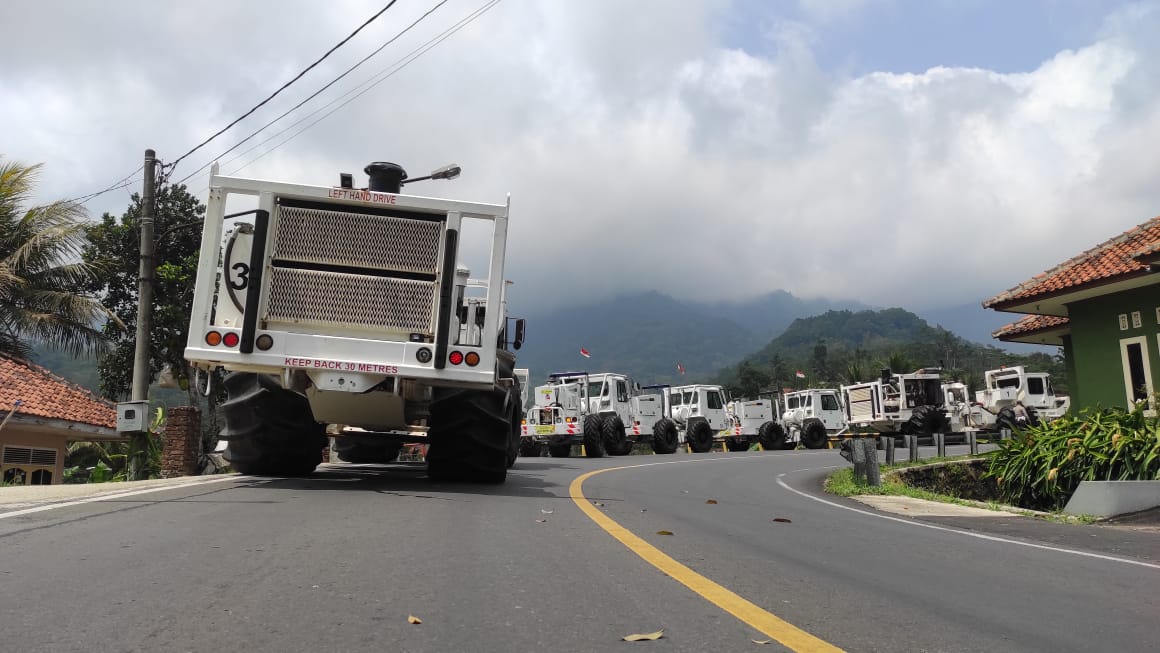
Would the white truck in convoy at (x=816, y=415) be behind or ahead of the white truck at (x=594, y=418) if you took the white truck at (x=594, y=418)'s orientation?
ahead

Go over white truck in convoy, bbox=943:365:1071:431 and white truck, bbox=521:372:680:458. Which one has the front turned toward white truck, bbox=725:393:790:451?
white truck, bbox=521:372:680:458

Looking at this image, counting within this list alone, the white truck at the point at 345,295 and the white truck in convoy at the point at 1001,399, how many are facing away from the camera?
1

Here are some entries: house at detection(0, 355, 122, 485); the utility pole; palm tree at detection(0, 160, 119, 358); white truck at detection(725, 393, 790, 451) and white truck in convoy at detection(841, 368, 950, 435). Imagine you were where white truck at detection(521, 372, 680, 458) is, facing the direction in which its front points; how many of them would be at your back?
3

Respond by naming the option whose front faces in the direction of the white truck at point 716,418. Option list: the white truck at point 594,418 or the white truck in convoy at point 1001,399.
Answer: the white truck at point 594,418

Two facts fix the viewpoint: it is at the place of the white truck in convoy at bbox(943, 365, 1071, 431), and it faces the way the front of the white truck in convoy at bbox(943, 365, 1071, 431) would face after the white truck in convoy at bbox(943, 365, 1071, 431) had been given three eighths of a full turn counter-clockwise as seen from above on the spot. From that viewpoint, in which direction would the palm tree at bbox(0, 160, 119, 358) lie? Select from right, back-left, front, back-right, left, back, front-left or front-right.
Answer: left

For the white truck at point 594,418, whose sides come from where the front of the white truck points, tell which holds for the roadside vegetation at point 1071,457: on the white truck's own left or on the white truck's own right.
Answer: on the white truck's own right

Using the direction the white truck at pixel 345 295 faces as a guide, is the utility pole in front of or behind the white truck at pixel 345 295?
in front

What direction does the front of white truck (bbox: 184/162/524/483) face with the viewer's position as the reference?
facing away from the viewer

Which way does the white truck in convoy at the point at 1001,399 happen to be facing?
to the viewer's right

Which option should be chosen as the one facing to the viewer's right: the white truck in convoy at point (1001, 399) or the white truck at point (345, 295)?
the white truck in convoy

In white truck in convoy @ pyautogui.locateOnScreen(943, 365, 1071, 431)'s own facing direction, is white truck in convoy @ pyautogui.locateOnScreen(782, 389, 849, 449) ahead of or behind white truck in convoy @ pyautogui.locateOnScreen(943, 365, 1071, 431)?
behind

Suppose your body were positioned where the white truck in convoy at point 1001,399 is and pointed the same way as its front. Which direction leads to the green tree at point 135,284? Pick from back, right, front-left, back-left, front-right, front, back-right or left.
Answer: back-right

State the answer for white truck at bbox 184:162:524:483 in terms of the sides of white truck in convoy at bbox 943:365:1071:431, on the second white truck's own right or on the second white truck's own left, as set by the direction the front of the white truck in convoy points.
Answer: on the second white truck's own right
